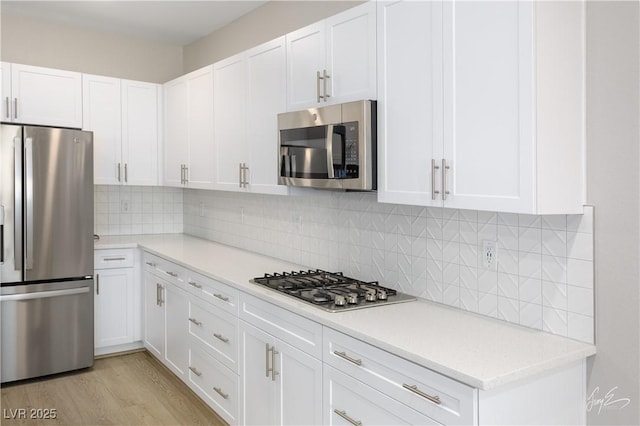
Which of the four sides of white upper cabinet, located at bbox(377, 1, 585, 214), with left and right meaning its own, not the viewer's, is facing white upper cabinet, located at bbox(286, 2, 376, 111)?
right

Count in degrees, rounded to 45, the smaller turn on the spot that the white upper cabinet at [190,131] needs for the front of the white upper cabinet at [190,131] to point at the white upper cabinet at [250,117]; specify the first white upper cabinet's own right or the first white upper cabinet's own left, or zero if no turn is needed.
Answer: approximately 45° to the first white upper cabinet's own left

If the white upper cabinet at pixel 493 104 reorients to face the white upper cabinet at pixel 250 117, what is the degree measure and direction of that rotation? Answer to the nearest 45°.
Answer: approximately 90° to its right

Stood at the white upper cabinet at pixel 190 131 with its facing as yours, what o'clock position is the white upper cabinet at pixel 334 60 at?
the white upper cabinet at pixel 334 60 is roughly at 10 o'clock from the white upper cabinet at pixel 190 131.

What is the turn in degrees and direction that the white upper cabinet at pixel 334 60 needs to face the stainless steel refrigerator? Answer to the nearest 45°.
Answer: approximately 90° to its right

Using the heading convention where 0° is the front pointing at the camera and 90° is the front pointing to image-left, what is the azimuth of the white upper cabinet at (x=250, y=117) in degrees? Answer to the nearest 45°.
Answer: approximately 45°

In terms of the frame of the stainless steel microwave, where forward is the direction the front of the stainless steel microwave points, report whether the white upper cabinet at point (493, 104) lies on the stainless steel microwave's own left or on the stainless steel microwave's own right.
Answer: on the stainless steel microwave's own left

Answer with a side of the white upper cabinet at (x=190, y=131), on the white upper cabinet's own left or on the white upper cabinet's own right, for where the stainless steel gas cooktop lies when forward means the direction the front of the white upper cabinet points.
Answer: on the white upper cabinet's own left

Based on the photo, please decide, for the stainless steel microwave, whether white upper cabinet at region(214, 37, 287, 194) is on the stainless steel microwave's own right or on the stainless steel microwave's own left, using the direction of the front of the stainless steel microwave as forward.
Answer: on the stainless steel microwave's own right
